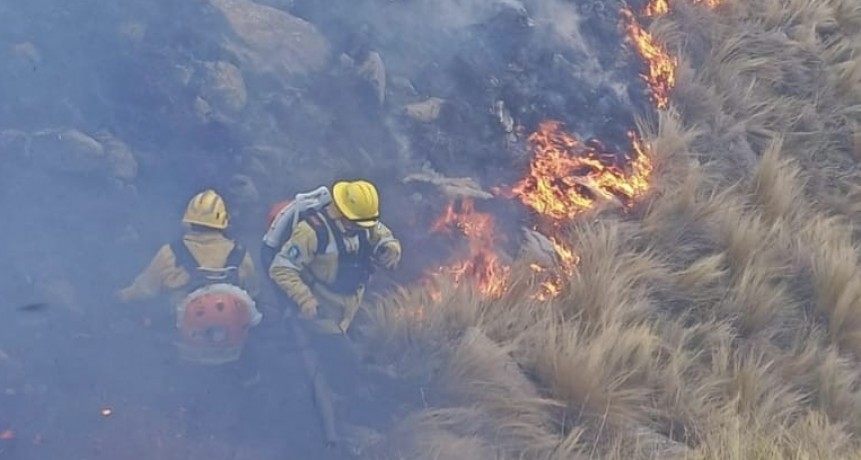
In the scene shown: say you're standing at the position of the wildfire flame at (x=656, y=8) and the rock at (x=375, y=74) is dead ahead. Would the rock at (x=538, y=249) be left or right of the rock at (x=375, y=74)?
left

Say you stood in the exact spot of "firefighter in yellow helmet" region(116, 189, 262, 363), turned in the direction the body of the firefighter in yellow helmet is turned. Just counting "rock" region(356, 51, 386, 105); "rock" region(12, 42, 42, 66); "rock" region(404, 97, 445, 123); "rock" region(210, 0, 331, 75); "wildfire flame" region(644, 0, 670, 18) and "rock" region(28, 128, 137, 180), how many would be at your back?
0

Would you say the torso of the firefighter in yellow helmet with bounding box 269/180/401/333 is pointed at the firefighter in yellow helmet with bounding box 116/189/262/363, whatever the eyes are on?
no

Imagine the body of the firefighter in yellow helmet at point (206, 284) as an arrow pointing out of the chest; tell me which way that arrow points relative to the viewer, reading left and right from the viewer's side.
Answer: facing away from the viewer

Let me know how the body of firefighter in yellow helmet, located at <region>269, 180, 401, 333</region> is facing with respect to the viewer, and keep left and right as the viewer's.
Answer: facing the viewer and to the right of the viewer

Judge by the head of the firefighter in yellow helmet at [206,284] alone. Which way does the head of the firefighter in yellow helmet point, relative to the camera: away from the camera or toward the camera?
away from the camera

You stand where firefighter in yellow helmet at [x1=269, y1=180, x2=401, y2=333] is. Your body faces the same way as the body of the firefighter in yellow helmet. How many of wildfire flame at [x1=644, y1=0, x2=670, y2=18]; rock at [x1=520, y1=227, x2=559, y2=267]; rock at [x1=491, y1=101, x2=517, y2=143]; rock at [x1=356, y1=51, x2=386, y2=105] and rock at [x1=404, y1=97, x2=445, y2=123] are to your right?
0

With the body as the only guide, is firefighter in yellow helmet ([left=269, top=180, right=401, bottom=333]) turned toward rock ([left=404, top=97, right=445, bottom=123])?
no

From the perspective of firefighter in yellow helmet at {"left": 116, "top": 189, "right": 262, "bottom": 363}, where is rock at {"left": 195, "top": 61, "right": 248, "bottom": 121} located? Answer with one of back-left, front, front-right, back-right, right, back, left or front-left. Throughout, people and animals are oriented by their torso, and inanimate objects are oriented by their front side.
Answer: front

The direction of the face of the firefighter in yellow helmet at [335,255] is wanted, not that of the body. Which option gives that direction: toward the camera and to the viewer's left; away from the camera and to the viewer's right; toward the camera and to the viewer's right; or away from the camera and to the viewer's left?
toward the camera and to the viewer's right

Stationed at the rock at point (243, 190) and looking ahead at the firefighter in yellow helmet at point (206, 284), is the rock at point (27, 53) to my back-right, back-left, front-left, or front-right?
back-right

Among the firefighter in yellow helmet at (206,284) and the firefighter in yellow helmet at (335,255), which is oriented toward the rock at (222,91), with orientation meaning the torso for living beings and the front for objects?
the firefighter in yellow helmet at (206,284)

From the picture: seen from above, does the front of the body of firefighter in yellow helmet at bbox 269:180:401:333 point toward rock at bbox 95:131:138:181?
no

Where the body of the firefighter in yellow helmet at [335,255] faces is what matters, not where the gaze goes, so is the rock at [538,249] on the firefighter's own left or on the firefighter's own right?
on the firefighter's own left
